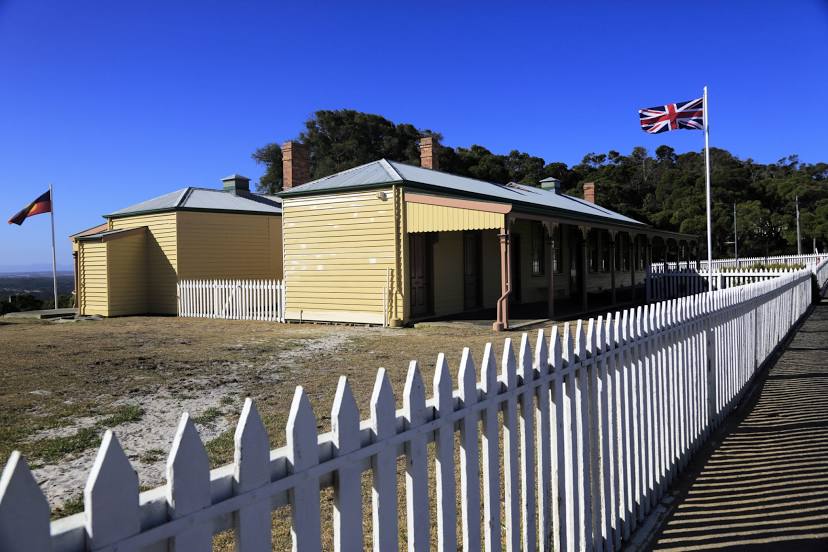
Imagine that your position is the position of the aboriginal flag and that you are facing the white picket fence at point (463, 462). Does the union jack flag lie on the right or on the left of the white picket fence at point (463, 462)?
left

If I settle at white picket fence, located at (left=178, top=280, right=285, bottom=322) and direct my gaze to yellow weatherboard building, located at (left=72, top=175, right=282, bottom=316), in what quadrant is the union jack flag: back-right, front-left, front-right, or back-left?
back-right

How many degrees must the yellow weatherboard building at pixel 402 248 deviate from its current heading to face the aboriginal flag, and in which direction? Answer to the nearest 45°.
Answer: approximately 135° to its right

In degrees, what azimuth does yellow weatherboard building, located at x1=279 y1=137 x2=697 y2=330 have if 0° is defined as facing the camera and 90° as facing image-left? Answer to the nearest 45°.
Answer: approximately 315°

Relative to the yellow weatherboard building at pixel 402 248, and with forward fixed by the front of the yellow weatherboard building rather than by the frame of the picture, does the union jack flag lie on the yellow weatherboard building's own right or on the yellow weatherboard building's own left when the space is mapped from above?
on the yellow weatherboard building's own left

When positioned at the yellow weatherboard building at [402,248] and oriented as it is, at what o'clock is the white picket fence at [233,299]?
The white picket fence is roughly at 5 o'clock from the yellow weatherboard building.
